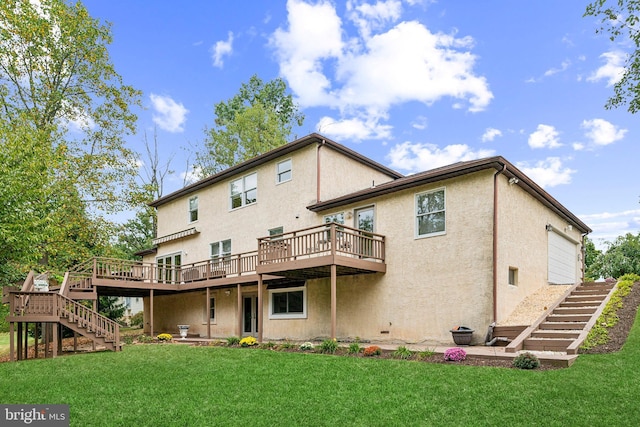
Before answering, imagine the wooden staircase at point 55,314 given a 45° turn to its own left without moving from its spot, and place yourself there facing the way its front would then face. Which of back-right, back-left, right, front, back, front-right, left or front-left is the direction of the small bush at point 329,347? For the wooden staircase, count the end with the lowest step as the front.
right

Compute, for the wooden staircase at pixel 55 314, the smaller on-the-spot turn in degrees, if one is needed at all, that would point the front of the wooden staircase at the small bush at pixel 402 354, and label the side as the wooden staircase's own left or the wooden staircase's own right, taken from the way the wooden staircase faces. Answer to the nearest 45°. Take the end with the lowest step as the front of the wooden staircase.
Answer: approximately 45° to the wooden staircase's own right

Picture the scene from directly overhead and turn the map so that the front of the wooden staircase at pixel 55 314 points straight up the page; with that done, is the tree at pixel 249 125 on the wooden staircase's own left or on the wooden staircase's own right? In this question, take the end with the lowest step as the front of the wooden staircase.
on the wooden staircase's own left

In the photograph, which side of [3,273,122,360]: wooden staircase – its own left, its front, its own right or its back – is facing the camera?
right

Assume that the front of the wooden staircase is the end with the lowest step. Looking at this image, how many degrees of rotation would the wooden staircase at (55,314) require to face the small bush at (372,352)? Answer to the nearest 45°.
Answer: approximately 45° to its right
